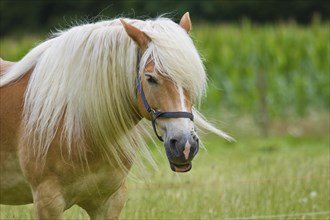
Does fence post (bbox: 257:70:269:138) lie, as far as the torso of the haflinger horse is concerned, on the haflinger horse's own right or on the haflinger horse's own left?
on the haflinger horse's own left

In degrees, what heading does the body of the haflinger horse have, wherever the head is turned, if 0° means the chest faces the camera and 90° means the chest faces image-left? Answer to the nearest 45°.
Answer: approximately 315°
